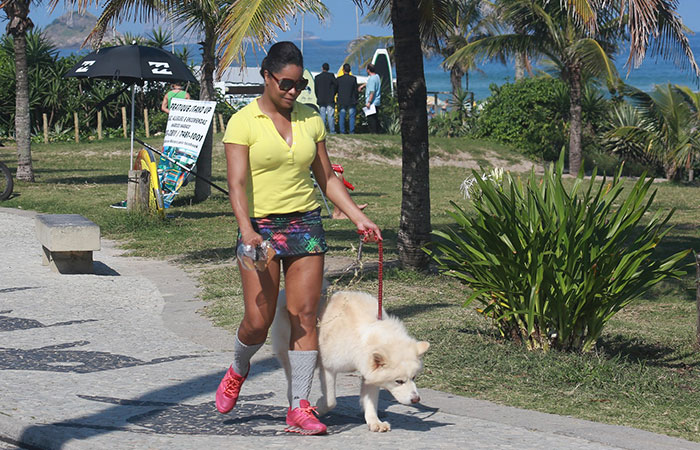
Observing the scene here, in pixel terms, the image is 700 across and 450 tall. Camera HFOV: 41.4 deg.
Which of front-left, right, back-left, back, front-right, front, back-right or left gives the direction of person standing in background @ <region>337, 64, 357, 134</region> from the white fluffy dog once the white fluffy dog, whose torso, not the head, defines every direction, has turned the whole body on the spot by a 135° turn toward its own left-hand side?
front

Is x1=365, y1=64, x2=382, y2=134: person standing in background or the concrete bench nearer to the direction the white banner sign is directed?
the concrete bench

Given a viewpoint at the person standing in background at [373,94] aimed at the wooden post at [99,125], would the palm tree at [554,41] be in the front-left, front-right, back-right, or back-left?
back-left

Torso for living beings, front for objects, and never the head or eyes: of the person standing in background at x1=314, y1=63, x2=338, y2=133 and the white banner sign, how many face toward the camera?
1

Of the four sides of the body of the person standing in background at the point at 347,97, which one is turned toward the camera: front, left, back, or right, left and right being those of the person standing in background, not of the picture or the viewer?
back

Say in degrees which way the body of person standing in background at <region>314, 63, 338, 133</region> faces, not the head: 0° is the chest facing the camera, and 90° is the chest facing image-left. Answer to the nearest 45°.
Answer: approximately 180°

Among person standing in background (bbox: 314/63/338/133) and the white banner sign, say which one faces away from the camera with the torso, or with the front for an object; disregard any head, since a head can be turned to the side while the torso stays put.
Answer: the person standing in background

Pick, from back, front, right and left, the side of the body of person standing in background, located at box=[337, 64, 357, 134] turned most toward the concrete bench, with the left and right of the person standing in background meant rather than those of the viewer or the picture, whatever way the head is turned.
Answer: back
